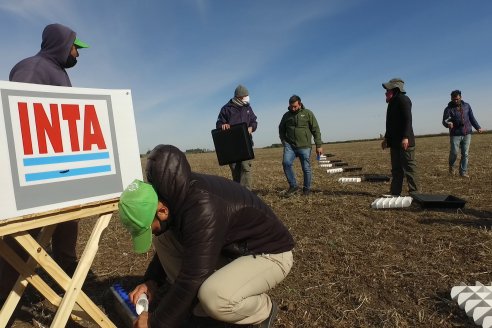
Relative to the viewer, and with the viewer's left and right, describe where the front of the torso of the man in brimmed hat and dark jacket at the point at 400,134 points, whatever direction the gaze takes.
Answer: facing to the left of the viewer

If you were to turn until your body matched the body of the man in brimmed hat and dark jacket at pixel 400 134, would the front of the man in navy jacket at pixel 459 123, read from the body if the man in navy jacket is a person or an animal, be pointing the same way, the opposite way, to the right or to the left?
to the left

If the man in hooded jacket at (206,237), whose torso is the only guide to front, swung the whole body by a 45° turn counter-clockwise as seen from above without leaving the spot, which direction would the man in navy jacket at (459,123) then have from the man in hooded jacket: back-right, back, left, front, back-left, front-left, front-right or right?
back

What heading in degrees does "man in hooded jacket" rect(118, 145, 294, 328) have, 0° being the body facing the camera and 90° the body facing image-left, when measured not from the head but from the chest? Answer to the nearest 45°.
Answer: approximately 90°

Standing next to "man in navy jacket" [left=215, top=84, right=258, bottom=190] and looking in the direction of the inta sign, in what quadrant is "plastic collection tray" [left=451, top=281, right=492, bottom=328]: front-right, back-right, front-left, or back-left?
front-left

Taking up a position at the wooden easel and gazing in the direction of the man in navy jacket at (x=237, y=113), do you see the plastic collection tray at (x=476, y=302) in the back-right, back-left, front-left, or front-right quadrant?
front-right

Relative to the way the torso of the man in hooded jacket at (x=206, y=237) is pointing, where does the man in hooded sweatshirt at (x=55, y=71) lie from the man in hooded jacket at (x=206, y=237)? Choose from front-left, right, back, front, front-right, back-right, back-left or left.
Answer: front-right

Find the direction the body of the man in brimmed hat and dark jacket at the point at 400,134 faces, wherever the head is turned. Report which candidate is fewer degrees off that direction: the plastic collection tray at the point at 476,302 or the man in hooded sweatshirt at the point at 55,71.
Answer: the man in hooded sweatshirt

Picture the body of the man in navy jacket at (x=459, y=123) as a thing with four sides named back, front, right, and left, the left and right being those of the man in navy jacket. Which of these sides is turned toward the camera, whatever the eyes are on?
front

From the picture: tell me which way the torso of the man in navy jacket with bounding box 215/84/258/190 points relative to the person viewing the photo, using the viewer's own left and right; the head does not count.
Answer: facing the viewer and to the right of the viewer

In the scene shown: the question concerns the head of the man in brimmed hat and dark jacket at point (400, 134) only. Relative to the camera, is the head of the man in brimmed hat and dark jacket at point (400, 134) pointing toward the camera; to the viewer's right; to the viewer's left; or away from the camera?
to the viewer's left

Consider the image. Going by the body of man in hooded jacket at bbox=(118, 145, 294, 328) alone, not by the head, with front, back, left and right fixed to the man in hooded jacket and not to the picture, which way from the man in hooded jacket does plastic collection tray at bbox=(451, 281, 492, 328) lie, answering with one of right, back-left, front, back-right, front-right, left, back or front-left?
back

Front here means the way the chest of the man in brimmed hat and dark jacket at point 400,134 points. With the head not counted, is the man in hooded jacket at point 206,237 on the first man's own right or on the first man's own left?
on the first man's own left

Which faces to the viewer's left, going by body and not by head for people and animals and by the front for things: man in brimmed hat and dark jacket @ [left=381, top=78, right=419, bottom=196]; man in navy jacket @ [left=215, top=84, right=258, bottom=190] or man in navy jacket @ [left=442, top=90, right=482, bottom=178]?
the man in brimmed hat and dark jacket

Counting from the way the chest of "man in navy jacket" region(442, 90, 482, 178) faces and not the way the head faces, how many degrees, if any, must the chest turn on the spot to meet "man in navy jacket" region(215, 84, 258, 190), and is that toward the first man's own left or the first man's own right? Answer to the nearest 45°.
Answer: approximately 45° to the first man's own right
